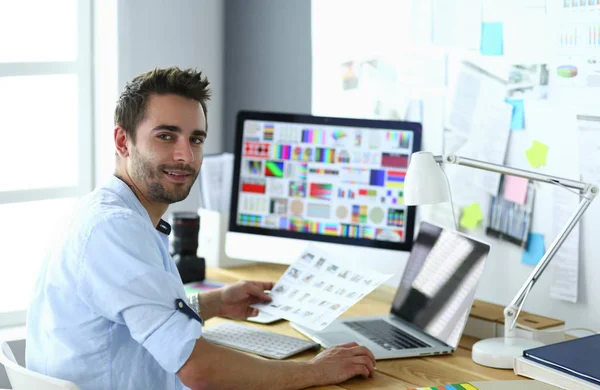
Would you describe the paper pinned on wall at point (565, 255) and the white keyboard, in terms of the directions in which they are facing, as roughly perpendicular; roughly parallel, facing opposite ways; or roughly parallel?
roughly parallel

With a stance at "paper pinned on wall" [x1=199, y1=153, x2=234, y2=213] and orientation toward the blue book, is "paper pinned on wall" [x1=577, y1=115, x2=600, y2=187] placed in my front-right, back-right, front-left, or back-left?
front-left

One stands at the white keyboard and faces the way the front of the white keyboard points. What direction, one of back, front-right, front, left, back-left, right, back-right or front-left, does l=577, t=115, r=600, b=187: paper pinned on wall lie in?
back-left

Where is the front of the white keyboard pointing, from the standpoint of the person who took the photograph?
facing the viewer and to the left of the viewer

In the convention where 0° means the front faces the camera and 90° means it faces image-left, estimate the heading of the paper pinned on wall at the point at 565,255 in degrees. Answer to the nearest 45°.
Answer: approximately 45°

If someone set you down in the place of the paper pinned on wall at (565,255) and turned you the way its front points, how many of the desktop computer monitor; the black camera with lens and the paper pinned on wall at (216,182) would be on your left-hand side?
0

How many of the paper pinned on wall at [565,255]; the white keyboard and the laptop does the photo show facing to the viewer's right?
0

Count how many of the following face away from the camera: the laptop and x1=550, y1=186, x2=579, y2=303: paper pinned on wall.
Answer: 0
